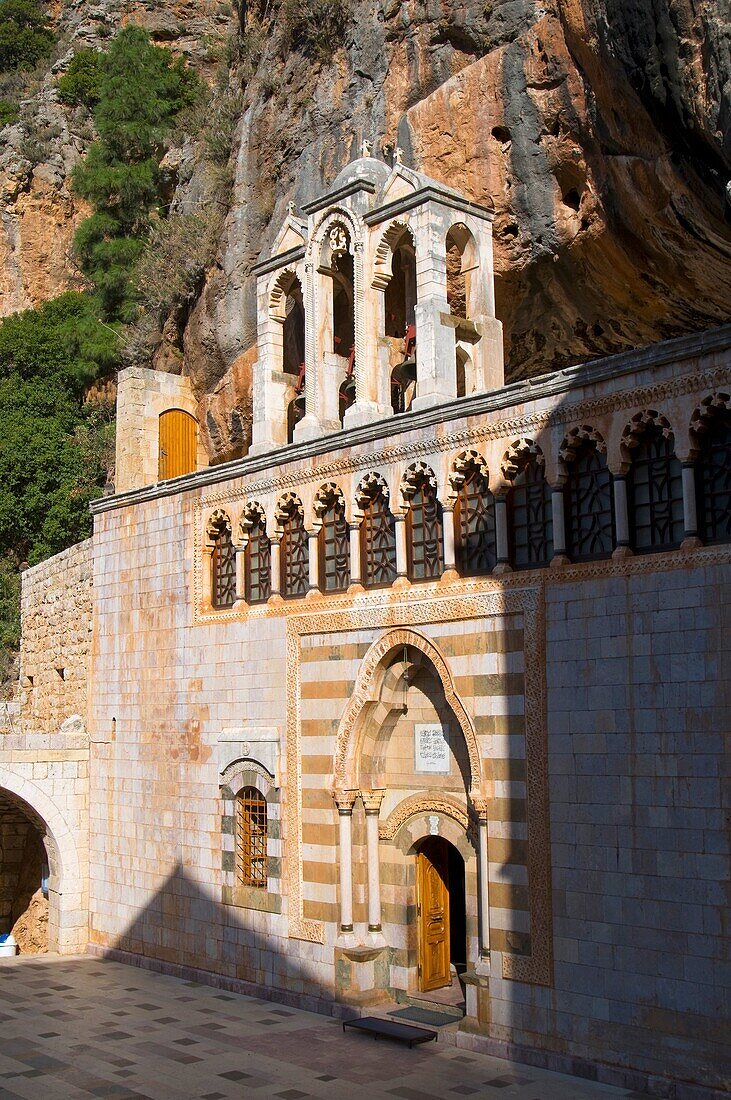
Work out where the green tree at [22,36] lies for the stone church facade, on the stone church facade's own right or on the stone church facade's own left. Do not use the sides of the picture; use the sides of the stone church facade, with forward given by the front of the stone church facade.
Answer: on the stone church facade's own right

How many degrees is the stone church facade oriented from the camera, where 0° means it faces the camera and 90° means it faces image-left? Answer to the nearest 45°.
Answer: approximately 45°

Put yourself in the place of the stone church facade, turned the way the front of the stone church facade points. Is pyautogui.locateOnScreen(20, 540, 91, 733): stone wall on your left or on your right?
on your right
